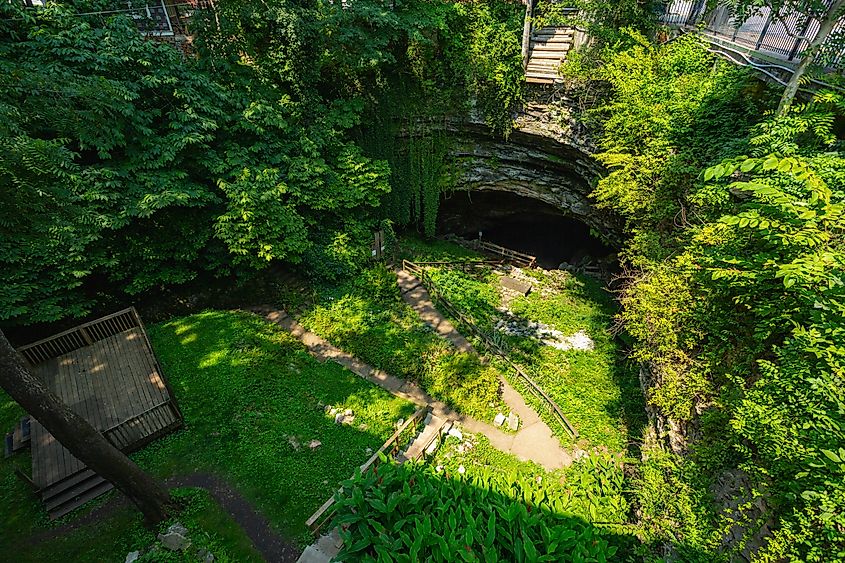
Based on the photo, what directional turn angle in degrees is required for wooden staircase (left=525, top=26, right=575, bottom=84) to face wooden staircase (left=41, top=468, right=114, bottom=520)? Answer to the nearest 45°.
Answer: approximately 45° to its right

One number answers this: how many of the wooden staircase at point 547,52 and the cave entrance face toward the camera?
2

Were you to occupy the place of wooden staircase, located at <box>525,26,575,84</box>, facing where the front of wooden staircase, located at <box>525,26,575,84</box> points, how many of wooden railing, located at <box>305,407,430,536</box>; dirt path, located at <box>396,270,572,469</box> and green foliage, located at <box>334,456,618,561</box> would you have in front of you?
3

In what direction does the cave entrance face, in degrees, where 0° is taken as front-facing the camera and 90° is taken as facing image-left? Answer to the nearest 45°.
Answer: approximately 0°

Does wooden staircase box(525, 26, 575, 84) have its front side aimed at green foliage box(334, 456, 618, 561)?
yes

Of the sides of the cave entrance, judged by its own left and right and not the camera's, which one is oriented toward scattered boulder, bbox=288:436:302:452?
front

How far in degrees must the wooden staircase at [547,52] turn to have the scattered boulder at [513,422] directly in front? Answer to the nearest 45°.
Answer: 0° — it already faces it

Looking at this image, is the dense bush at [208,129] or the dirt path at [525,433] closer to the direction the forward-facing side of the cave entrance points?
the dirt path

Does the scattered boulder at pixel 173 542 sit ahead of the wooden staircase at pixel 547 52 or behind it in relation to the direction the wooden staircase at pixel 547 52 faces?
ahead

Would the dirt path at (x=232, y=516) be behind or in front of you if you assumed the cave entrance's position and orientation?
in front

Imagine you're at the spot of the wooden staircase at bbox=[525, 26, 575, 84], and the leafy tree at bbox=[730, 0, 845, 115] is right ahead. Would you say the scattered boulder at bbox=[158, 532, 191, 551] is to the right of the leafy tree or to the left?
right

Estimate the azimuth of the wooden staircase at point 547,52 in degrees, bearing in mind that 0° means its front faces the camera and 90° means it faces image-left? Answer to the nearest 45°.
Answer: approximately 0°

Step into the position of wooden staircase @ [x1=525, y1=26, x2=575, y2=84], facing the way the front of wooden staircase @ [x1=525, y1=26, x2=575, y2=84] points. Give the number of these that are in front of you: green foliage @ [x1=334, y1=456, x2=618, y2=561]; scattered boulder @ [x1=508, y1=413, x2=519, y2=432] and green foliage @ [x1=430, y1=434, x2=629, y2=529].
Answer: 3
